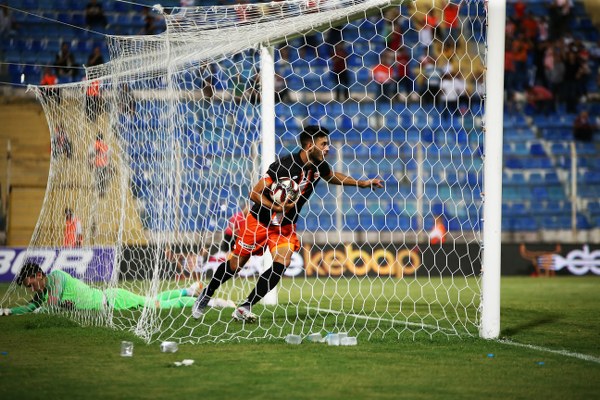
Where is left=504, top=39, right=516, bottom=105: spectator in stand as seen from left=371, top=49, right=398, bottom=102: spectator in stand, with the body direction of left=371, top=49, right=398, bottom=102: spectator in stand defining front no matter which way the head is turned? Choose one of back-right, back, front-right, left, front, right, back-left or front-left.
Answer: back-left

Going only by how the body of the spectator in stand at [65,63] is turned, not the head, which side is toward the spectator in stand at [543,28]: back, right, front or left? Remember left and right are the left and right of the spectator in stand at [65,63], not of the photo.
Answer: left

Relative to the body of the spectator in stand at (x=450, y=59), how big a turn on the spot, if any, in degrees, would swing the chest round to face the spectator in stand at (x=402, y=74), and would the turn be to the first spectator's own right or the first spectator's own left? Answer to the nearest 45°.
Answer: approximately 90° to the first spectator's own right

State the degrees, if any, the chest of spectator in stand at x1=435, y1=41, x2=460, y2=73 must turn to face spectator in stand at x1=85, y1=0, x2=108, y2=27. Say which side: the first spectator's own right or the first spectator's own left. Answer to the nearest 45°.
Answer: approximately 90° to the first spectator's own right

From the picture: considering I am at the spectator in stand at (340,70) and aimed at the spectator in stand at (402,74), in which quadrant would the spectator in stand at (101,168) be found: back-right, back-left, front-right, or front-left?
back-right

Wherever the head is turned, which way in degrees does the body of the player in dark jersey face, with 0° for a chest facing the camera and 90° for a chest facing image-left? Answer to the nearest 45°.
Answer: approximately 315°

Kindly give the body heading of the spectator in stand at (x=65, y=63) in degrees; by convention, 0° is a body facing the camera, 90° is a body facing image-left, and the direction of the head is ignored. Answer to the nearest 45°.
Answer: approximately 0°

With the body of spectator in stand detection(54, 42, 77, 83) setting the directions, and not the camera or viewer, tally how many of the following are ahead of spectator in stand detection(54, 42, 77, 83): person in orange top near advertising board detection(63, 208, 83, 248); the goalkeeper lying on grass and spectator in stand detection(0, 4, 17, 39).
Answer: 2
